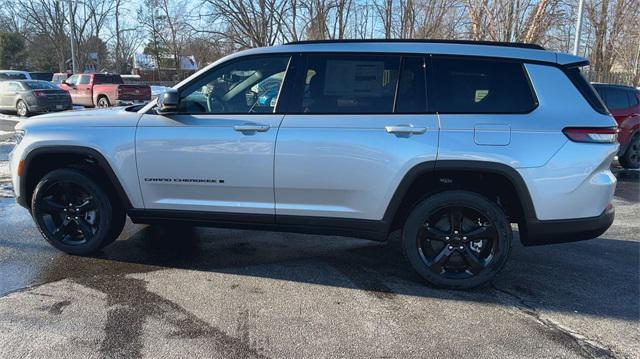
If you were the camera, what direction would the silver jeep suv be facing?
facing to the left of the viewer

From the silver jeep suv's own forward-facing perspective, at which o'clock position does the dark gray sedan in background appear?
The dark gray sedan in background is roughly at 2 o'clock from the silver jeep suv.

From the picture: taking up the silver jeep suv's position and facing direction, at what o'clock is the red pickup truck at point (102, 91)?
The red pickup truck is roughly at 2 o'clock from the silver jeep suv.

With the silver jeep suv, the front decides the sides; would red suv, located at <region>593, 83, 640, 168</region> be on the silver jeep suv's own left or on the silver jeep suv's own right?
on the silver jeep suv's own right

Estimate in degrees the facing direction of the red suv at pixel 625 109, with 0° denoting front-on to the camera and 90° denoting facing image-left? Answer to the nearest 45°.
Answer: approximately 45°

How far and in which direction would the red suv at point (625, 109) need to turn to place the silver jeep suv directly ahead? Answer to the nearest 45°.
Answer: approximately 45° to its left

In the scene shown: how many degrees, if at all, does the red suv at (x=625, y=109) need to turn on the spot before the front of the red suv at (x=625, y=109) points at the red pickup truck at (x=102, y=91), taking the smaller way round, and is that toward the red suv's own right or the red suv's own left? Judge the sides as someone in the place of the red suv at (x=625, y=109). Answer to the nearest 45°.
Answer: approximately 45° to the red suv's own right
